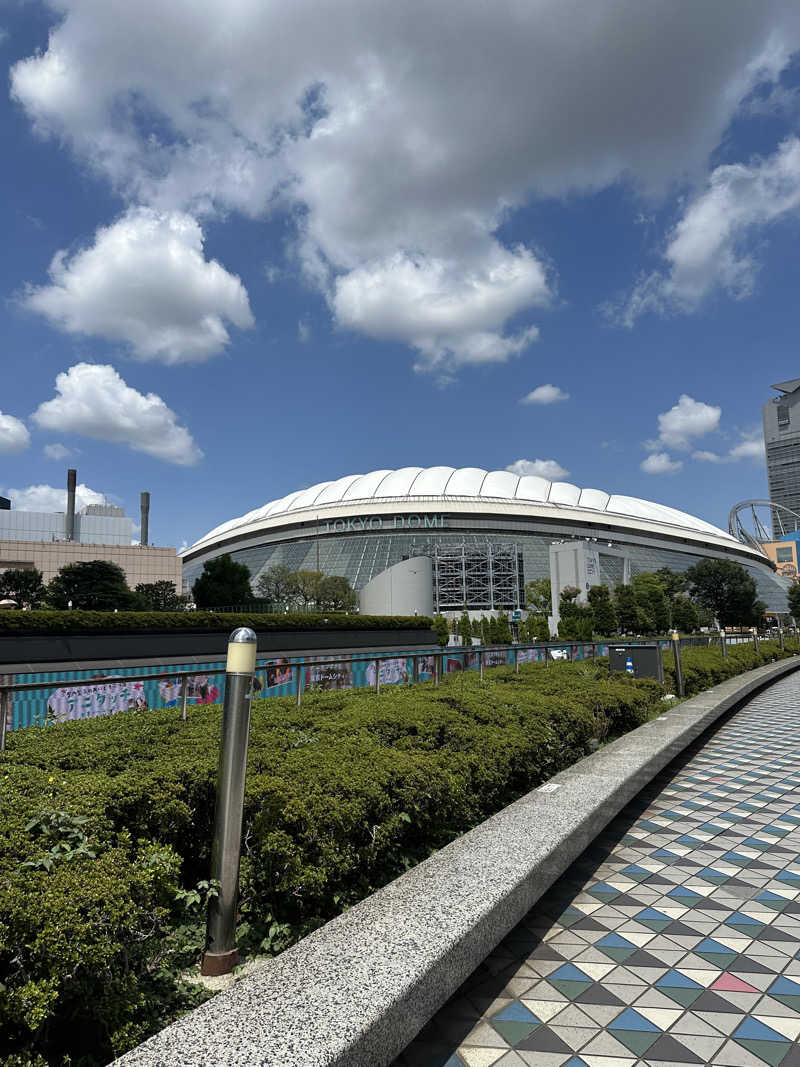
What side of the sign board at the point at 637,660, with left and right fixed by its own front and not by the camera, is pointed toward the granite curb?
front

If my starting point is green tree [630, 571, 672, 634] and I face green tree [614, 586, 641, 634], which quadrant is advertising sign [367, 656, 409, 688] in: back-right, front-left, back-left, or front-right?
front-left

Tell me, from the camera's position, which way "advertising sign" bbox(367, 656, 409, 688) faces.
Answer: facing the viewer

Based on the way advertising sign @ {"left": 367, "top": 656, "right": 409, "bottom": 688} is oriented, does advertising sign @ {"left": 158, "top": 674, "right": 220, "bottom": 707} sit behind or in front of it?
in front

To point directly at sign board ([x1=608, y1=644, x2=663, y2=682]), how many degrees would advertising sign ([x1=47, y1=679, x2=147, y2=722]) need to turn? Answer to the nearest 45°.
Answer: approximately 90° to its left

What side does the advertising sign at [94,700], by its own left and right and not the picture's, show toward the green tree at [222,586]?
back

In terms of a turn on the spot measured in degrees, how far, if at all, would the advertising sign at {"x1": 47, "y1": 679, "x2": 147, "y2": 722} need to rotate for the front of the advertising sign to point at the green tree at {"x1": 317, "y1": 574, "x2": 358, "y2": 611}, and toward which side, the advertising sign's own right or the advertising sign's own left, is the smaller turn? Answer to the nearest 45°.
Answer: approximately 180°

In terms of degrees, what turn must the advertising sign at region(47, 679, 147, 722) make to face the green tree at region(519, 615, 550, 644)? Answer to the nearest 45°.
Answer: approximately 135° to its left

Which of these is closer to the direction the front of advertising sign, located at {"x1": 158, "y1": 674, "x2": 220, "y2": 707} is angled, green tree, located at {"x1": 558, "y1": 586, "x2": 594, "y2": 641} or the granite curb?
the granite curb

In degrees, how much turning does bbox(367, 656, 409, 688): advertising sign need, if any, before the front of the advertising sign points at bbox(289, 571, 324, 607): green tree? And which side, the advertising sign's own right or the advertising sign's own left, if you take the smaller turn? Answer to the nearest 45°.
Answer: approximately 180°

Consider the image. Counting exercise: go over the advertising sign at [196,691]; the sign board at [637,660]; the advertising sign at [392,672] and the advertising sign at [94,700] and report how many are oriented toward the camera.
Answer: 4

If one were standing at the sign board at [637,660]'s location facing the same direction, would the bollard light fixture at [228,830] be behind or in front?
in front

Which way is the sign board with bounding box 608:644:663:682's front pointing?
toward the camera

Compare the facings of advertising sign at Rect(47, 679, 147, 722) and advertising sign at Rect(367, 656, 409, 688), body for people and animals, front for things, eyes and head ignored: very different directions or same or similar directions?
same or similar directions

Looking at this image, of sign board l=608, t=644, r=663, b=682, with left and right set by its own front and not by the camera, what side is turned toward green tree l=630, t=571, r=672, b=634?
back

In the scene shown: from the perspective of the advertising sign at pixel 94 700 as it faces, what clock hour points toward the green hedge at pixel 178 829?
The green hedge is roughly at 12 o'clock from the advertising sign.
